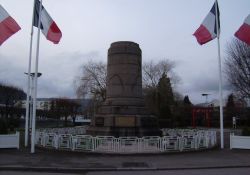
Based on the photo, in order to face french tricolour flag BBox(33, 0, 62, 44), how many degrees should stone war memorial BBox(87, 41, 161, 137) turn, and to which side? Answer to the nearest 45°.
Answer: approximately 45° to its right

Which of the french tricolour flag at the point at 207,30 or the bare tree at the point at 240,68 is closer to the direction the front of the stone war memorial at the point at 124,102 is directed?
the french tricolour flag

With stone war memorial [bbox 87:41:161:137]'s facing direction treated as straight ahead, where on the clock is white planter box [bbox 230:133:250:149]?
The white planter box is roughly at 10 o'clock from the stone war memorial.

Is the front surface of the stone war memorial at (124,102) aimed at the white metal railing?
yes

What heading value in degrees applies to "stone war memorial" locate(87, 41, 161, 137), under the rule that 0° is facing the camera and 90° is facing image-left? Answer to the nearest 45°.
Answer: approximately 0°

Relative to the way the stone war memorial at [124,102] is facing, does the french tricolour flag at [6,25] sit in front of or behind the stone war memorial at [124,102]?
in front

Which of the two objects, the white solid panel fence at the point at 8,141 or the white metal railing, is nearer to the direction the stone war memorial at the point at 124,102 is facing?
the white metal railing

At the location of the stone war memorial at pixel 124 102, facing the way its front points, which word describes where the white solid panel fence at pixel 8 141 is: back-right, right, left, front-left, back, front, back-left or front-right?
front-right

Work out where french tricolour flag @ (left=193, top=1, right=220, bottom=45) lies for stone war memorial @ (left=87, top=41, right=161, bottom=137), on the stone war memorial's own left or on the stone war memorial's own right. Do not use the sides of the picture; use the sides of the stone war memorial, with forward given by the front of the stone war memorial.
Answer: on the stone war memorial's own left

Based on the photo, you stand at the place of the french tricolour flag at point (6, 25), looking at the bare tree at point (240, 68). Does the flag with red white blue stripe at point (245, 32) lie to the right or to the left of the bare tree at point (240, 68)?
right

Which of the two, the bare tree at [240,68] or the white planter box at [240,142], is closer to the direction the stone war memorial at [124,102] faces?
the white planter box

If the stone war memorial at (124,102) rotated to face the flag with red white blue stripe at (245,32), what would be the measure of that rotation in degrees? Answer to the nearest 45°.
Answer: approximately 45° to its left
